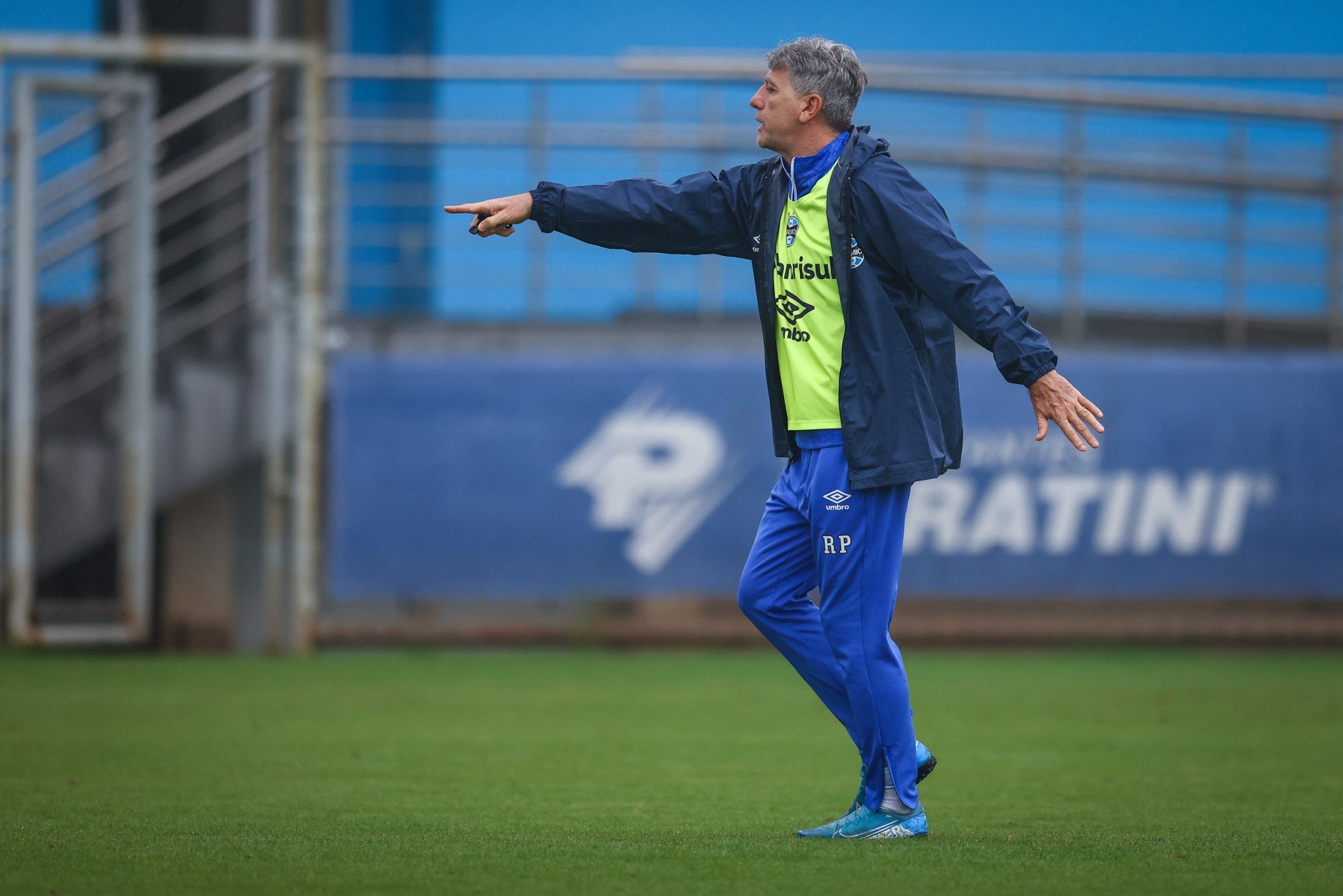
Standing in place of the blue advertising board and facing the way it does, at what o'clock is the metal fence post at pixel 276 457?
The metal fence post is roughly at 3 o'clock from the blue advertising board.

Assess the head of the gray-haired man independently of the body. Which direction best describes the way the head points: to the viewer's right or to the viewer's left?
to the viewer's left

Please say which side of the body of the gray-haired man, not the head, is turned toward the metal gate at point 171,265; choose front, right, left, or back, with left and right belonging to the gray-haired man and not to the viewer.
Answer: right

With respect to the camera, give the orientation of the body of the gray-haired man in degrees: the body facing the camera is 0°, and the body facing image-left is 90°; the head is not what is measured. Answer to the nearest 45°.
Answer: approximately 45°

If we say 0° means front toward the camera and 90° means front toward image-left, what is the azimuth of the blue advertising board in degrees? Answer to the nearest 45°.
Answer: approximately 0°

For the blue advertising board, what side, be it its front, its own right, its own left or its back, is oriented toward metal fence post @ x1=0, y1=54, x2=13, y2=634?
right

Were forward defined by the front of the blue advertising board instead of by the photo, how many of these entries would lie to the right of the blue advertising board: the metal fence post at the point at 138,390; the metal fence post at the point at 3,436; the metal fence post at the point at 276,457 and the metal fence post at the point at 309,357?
4

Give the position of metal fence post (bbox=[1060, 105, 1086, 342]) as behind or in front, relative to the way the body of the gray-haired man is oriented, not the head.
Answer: behind

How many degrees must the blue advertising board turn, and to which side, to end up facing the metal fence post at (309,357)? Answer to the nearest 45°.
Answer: approximately 90° to its right

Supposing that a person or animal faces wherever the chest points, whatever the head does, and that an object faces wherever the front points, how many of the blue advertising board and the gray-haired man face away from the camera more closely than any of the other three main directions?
0

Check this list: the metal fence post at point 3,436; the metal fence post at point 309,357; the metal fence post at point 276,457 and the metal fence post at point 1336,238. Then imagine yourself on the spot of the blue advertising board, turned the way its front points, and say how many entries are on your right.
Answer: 3

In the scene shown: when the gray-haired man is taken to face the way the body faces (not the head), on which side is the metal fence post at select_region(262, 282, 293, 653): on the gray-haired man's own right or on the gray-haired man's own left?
on the gray-haired man's own right
